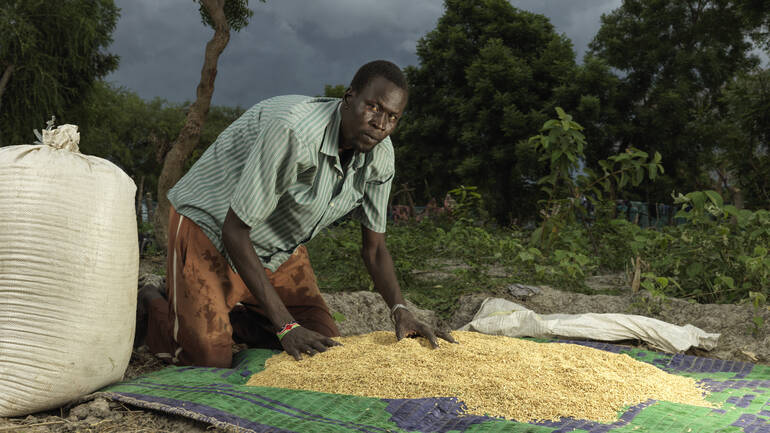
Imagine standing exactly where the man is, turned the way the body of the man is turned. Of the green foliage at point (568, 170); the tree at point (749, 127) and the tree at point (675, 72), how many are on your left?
3

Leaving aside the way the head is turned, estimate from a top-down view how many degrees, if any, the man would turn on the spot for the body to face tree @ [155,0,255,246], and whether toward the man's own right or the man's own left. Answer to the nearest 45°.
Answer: approximately 135° to the man's own left

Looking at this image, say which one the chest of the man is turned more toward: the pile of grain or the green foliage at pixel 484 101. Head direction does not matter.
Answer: the pile of grain

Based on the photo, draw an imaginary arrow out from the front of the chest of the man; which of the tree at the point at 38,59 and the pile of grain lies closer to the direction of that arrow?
the pile of grain

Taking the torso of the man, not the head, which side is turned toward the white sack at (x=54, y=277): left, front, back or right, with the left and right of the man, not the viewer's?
right

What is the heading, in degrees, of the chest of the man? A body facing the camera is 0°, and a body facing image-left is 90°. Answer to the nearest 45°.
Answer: approximately 315°

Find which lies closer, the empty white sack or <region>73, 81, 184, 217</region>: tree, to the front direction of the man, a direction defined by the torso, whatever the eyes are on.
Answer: the empty white sack

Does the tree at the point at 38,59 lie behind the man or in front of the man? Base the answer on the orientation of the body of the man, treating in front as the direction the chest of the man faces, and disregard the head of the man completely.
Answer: behind

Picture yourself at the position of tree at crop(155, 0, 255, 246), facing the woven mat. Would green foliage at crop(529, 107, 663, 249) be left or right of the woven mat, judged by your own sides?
left

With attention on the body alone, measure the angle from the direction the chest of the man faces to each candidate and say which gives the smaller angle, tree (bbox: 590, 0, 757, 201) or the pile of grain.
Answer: the pile of grain

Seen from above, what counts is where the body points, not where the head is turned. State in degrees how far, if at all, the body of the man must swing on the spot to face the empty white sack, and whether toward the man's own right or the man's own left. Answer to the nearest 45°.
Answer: approximately 45° to the man's own left
